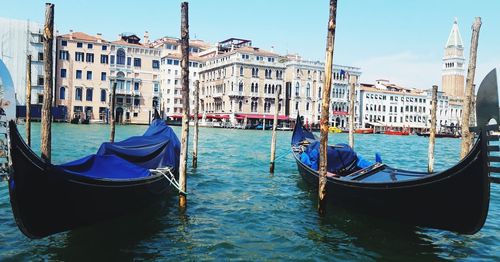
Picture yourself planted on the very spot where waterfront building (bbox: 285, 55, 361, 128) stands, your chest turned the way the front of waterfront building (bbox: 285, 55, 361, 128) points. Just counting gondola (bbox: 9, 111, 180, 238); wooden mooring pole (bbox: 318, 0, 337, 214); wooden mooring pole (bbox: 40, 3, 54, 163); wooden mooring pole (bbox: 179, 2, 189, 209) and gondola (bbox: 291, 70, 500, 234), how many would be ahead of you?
5

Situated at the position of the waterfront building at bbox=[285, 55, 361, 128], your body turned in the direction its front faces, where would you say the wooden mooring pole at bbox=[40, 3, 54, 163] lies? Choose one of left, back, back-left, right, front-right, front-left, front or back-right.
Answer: front

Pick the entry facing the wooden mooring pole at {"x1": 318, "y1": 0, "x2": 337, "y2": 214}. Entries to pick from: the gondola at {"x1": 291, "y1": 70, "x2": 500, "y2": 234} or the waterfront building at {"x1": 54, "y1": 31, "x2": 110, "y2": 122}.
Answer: the waterfront building

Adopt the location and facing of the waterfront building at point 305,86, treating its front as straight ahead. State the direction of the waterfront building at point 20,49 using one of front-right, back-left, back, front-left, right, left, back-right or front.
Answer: front-right

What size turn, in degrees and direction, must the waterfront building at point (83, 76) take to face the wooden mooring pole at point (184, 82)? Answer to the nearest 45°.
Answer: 0° — it already faces it

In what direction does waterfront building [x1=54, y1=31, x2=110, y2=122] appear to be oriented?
toward the camera

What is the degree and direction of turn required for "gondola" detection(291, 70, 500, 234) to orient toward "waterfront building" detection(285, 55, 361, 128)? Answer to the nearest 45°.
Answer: approximately 135° to its left

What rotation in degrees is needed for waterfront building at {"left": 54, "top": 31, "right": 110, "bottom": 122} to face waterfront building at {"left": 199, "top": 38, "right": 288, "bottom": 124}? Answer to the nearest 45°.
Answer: approximately 90° to its left

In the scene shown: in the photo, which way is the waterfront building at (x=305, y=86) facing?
toward the camera

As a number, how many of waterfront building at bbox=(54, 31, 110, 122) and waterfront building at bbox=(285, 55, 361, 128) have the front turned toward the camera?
2

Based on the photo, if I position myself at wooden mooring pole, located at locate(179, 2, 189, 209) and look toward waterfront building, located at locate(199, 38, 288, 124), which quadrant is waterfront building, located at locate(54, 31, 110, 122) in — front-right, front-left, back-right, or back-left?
front-left

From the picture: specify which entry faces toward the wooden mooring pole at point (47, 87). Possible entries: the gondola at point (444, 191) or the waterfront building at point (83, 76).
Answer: the waterfront building

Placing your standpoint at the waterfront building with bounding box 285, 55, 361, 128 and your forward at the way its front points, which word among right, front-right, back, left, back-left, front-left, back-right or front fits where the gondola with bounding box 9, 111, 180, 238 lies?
front

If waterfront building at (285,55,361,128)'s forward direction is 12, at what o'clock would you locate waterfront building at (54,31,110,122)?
waterfront building at (54,31,110,122) is roughly at 2 o'clock from waterfront building at (285,55,361,128).

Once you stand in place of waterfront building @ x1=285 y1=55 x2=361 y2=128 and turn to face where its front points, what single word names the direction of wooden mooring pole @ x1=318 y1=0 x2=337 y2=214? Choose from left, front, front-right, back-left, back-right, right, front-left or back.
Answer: front
